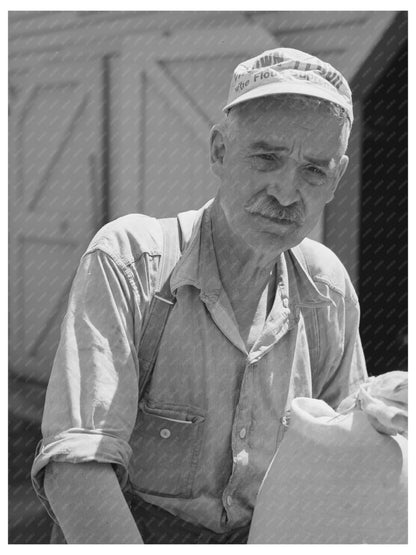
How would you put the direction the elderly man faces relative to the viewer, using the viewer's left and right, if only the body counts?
facing the viewer and to the right of the viewer
